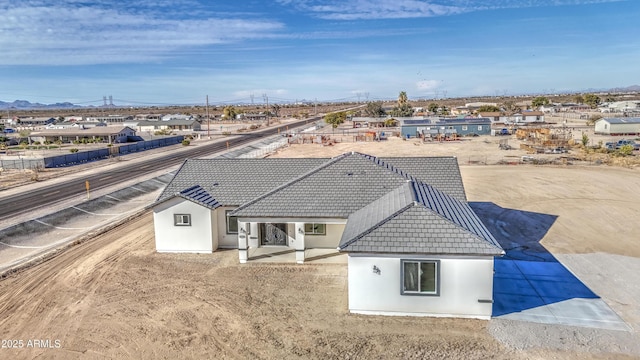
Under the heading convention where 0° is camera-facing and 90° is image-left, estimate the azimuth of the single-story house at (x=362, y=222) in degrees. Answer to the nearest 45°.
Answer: approximately 0°
